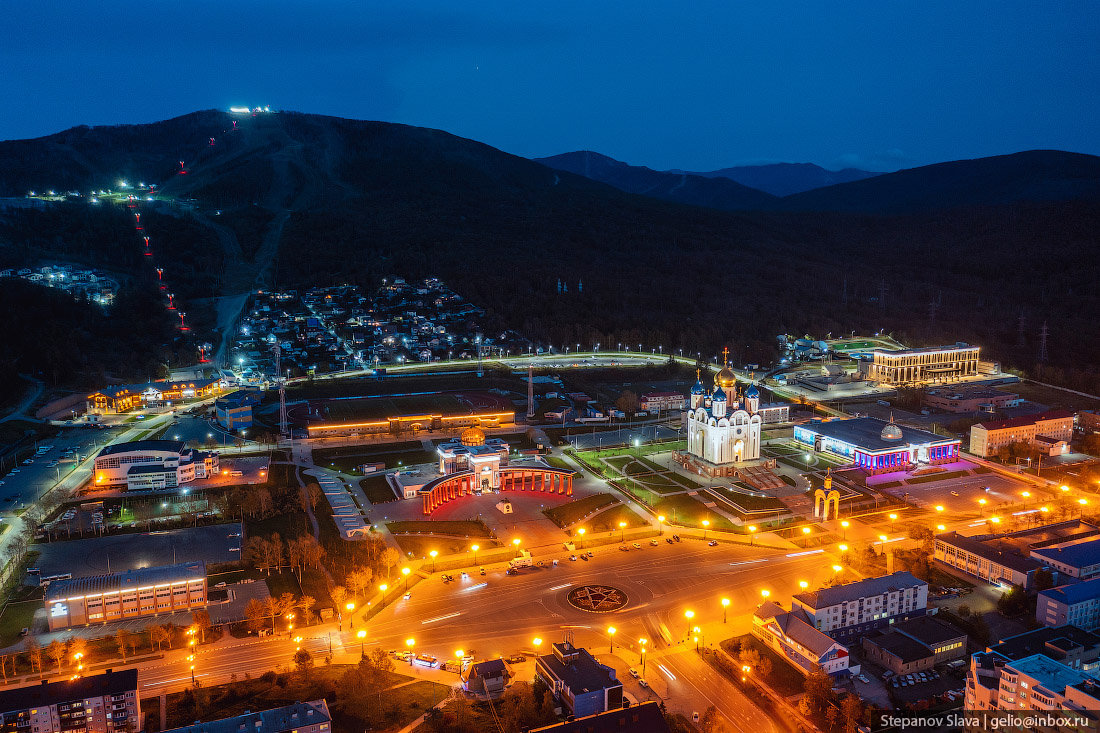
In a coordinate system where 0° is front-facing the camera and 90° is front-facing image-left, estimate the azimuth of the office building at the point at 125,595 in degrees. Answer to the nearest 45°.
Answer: approximately 0°

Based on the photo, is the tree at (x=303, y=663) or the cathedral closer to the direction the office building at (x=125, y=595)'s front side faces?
the tree

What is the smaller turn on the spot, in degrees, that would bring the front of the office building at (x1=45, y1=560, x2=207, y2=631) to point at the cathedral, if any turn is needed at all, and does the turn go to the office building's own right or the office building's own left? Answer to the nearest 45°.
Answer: approximately 90° to the office building's own left

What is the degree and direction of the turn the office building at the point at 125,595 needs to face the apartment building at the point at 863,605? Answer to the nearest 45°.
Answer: approximately 45° to its left

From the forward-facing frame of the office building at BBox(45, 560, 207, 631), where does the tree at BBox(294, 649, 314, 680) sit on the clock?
The tree is roughly at 11 o'clock from the office building.

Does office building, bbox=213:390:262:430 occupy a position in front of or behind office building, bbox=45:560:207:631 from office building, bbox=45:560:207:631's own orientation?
behind

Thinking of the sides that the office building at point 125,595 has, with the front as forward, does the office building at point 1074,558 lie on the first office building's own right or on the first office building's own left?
on the first office building's own left

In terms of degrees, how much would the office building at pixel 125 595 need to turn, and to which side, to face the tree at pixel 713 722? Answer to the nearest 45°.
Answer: approximately 45° to its left

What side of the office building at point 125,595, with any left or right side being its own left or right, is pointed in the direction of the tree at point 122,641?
front

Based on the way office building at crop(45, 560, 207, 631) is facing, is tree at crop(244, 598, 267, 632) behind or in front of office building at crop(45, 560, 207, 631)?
in front

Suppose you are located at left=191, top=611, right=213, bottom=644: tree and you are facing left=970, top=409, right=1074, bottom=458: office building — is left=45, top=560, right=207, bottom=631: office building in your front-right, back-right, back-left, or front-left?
back-left

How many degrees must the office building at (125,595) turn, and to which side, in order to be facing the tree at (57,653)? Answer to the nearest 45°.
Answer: approximately 45° to its right

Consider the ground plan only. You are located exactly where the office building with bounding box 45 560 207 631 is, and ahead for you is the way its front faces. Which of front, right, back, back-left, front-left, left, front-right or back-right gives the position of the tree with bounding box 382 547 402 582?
left

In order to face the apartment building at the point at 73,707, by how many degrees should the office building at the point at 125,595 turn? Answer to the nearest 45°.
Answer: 0° — it already faces it
